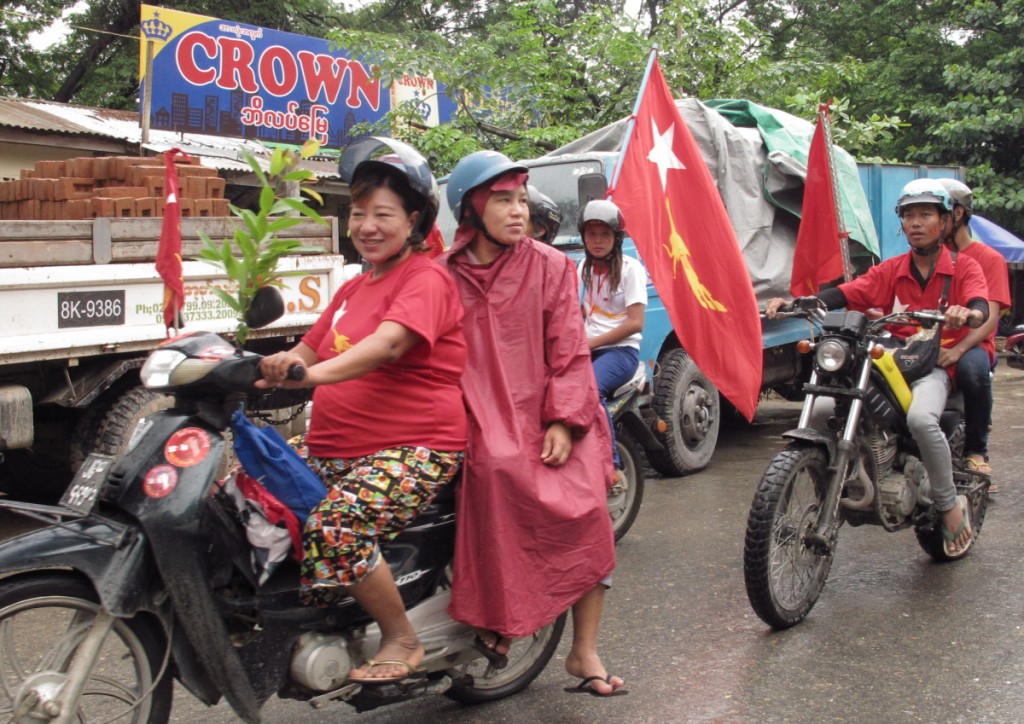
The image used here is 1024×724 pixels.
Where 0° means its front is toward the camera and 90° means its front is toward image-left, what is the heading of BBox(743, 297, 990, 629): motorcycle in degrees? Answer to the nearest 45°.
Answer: approximately 45°

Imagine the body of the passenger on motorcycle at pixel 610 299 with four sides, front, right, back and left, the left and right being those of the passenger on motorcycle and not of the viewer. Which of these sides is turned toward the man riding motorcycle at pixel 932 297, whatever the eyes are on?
left

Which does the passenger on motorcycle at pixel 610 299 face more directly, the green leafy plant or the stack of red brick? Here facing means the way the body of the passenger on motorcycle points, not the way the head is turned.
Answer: the green leafy plant

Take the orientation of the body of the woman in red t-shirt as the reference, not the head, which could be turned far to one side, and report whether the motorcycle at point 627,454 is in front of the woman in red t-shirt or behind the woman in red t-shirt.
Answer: behind

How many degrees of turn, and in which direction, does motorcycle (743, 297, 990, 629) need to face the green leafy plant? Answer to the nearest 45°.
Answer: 0° — it already faces it

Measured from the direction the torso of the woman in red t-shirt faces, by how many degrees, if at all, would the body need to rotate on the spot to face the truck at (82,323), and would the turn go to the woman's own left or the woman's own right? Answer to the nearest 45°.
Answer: approximately 90° to the woman's own right
